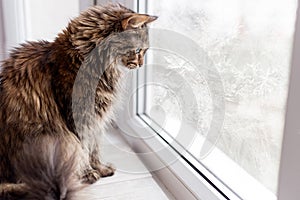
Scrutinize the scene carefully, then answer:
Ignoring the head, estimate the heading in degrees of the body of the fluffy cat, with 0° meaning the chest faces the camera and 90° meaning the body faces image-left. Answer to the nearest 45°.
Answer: approximately 270°
